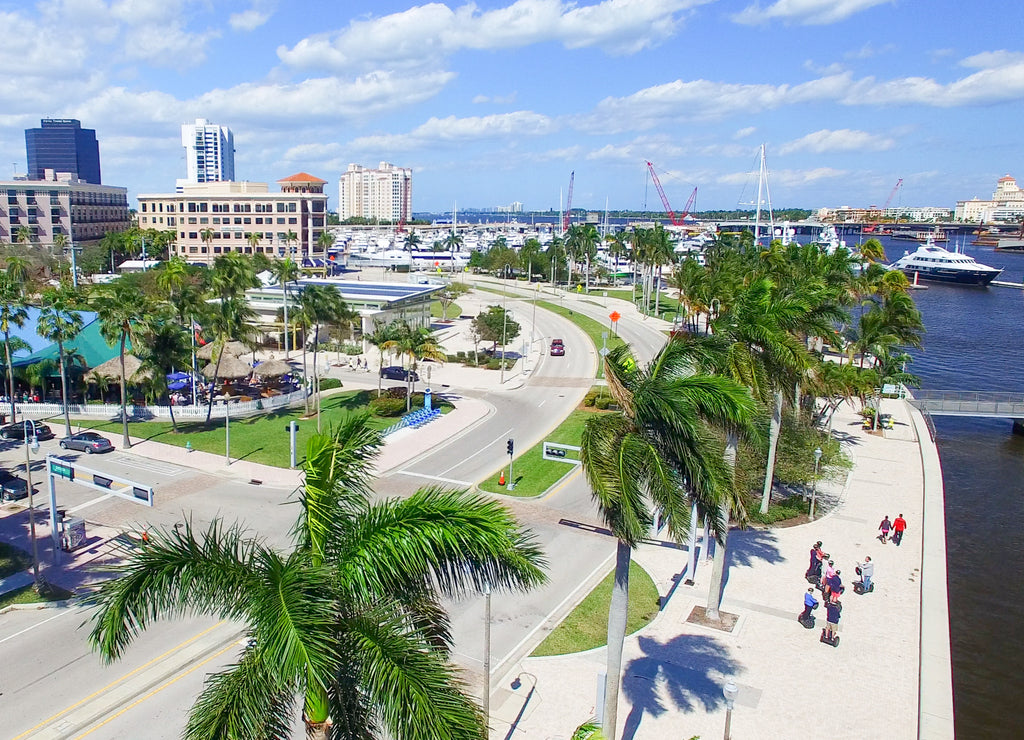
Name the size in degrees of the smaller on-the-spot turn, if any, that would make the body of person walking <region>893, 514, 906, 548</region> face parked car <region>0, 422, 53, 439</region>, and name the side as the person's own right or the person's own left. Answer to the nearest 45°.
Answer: approximately 90° to the person's own left

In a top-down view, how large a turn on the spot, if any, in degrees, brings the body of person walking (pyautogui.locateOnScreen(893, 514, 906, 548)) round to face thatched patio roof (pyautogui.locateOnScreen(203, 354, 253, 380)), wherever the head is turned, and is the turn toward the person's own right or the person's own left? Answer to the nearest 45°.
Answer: approximately 90° to the person's own left

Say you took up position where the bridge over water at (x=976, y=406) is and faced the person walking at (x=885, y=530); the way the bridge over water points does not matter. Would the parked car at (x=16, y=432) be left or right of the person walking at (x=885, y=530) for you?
right

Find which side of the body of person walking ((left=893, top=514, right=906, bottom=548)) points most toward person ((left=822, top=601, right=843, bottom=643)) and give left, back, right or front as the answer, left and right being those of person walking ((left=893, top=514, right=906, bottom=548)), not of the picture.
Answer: back

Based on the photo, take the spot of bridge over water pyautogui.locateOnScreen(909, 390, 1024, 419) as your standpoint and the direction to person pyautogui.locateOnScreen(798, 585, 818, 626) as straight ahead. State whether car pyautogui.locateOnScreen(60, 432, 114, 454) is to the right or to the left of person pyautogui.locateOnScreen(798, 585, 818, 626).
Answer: right

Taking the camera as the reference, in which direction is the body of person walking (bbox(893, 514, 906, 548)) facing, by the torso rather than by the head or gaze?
away from the camera

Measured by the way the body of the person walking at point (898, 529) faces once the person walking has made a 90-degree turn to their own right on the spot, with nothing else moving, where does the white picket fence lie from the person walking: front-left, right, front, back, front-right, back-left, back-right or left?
back

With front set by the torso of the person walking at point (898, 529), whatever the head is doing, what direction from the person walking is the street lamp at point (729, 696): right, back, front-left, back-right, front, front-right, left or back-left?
back

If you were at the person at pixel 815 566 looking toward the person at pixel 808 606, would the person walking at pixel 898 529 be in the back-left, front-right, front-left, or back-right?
back-left

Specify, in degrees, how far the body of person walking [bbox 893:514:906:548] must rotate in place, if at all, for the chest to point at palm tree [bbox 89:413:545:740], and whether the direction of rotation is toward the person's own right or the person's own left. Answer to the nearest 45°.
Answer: approximately 180°

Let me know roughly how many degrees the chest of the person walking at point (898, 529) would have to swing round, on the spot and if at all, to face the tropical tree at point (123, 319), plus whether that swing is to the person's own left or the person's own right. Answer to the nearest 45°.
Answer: approximately 90° to the person's own left

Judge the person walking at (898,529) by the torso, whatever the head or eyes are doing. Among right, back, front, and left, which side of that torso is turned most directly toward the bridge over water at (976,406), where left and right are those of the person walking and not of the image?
front

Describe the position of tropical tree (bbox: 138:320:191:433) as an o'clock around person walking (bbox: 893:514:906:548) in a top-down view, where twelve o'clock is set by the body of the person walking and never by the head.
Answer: The tropical tree is roughly at 9 o'clock from the person walking.

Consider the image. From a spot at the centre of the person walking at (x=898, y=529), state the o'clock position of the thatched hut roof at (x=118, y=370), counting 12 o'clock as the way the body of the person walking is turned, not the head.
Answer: The thatched hut roof is roughly at 9 o'clock from the person walking.
